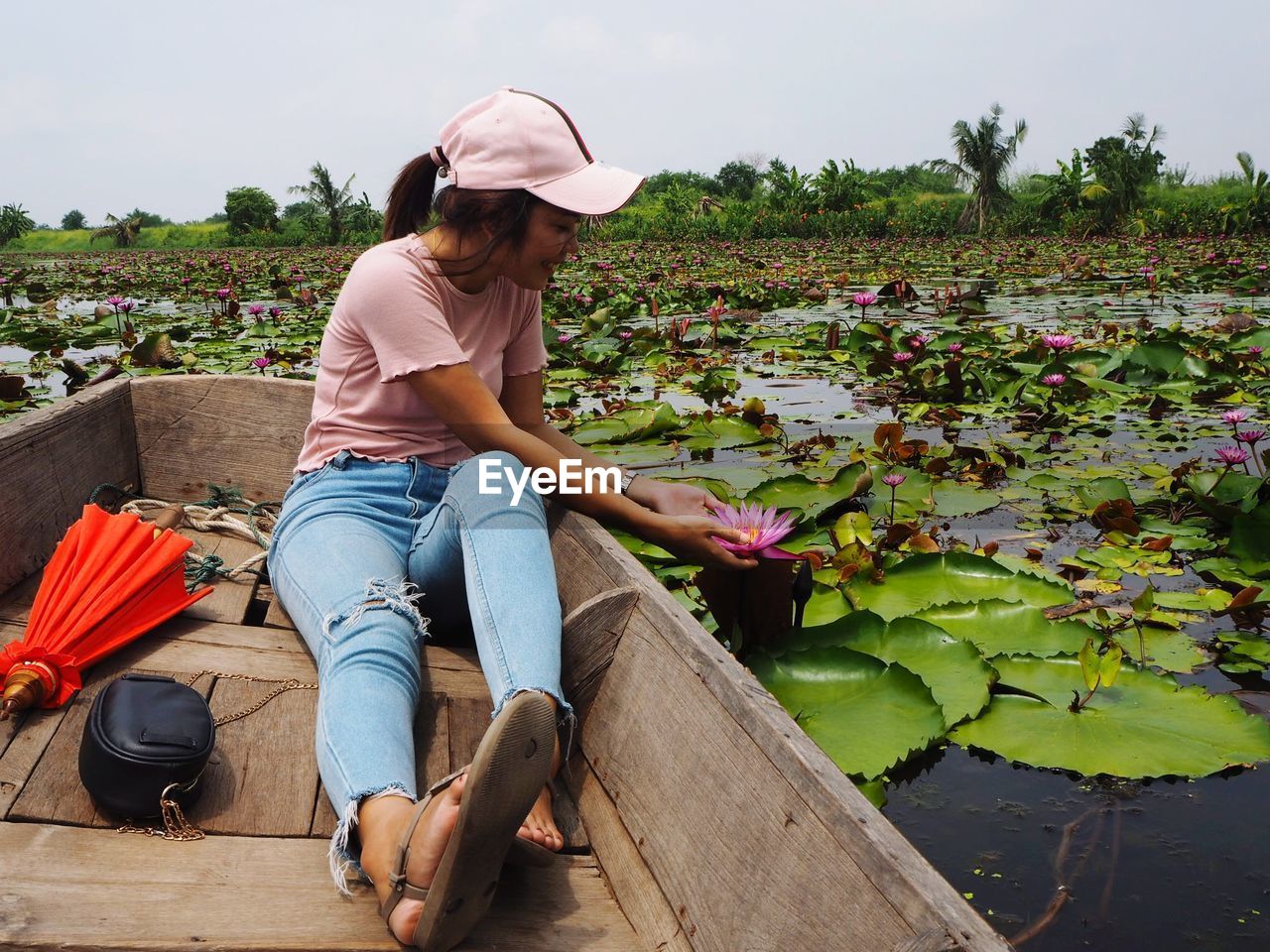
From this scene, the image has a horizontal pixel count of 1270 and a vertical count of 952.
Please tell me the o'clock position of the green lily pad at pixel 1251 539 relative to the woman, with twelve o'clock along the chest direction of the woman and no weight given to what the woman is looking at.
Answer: The green lily pad is roughly at 10 o'clock from the woman.

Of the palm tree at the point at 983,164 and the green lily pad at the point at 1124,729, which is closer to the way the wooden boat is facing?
the palm tree

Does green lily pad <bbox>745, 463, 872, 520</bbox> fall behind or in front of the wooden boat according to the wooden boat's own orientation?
in front

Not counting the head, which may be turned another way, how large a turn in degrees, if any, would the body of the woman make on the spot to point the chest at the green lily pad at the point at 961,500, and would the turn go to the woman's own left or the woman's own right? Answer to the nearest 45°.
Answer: approximately 90° to the woman's own left

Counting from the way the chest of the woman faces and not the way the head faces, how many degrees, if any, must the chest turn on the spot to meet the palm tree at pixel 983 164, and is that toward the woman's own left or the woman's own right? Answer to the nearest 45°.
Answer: approximately 90° to the woman's own left

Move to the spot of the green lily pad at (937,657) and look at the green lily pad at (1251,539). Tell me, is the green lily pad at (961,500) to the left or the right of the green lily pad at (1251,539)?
left

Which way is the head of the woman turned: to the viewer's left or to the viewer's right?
to the viewer's right

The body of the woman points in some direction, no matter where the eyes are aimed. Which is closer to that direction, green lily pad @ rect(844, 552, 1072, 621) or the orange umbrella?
the green lily pad

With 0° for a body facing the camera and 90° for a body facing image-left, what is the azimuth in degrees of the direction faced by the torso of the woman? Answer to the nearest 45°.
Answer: approximately 315°

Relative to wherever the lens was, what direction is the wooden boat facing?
facing away from the viewer

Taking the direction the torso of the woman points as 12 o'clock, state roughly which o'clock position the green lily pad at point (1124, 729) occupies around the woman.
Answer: The green lily pad is roughly at 11 o'clock from the woman.

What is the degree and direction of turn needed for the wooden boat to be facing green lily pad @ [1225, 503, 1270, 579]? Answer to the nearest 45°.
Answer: approximately 45° to its right
